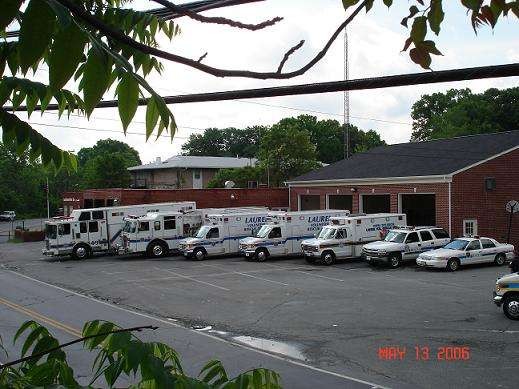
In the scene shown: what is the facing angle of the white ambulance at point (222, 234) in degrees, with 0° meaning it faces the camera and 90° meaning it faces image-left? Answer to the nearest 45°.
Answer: approximately 45°

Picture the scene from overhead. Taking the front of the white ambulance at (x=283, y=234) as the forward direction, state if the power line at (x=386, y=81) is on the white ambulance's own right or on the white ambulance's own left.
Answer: on the white ambulance's own left

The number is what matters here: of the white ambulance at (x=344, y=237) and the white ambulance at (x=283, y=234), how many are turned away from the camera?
0

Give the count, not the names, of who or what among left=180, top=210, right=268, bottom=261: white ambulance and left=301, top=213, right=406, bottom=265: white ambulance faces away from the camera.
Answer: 0

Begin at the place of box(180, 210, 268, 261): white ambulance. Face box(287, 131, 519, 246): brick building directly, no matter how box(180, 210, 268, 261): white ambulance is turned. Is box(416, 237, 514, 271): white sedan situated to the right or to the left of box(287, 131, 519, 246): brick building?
right

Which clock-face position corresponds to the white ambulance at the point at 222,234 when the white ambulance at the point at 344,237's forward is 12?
the white ambulance at the point at 222,234 is roughly at 2 o'clock from the white ambulance at the point at 344,237.

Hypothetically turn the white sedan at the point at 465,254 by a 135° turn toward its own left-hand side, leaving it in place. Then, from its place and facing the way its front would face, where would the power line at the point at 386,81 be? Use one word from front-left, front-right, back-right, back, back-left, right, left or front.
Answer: right

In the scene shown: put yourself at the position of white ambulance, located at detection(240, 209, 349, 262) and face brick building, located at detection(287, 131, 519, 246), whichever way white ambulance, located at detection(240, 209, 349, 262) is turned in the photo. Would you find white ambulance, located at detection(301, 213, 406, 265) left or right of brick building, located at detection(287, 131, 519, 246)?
right

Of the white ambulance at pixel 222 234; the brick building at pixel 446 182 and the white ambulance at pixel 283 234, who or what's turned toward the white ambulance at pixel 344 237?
the brick building

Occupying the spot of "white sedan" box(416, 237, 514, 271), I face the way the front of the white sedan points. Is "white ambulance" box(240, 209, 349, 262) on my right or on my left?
on my right

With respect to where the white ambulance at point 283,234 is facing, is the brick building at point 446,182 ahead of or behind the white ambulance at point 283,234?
behind
